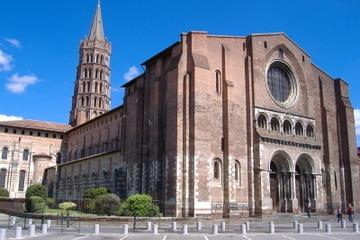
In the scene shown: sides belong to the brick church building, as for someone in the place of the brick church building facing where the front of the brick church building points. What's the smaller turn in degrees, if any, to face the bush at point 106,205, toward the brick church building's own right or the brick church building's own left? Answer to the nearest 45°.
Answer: approximately 90° to the brick church building's own right

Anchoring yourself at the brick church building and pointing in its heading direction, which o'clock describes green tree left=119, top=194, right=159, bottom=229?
The green tree is roughly at 3 o'clock from the brick church building.

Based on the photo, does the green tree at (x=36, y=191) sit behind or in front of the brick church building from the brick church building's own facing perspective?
behind

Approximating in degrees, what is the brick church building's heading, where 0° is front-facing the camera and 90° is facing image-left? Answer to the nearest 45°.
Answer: approximately 315°

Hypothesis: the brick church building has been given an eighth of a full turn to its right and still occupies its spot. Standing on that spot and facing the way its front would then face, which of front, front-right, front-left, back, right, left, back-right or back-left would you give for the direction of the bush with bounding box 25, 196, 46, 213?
right
